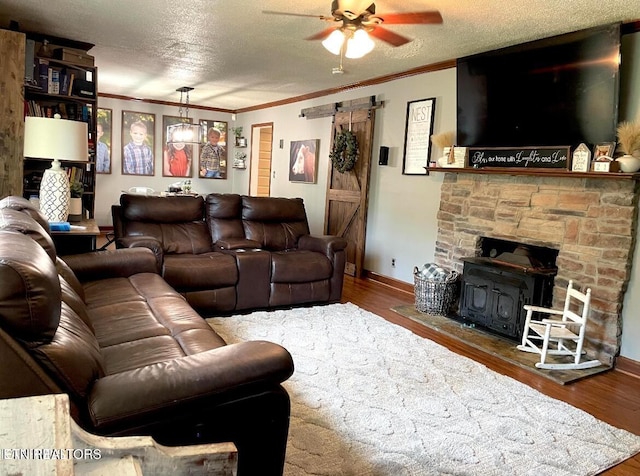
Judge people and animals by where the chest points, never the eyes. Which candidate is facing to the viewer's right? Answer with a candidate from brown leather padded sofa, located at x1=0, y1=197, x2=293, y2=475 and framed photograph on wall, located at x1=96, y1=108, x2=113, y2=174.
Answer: the brown leather padded sofa

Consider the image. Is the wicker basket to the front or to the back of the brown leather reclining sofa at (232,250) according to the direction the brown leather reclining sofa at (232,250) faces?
to the front

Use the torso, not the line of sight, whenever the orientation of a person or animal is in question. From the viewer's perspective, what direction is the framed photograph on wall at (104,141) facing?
toward the camera

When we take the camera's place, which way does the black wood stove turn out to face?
facing the viewer and to the left of the viewer

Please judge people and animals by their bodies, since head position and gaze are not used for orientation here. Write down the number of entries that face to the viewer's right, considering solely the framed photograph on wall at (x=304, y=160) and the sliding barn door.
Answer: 0

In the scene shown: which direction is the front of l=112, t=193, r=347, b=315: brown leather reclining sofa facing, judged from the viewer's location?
facing the viewer and to the right of the viewer

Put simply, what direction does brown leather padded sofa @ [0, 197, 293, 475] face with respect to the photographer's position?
facing to the right of the viewer

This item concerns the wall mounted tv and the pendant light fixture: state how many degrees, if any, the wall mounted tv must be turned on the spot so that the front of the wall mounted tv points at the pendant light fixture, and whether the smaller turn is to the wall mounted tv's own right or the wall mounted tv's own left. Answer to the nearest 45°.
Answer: approximately 90° to the wall mounted tv's own right

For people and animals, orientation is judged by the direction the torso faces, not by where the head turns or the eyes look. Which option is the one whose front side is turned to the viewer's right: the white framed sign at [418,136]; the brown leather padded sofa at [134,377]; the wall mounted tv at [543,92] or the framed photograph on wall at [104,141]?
the brown leather padded sofa

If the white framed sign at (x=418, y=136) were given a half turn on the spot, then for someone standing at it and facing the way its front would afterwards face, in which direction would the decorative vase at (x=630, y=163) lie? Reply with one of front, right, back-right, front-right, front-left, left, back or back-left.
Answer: right

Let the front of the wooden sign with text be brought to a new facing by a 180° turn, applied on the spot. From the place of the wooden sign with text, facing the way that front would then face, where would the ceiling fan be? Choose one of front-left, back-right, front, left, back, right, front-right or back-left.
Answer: back-left

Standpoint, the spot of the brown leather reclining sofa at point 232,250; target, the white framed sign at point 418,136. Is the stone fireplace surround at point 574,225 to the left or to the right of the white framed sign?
right

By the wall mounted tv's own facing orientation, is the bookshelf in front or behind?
in front
